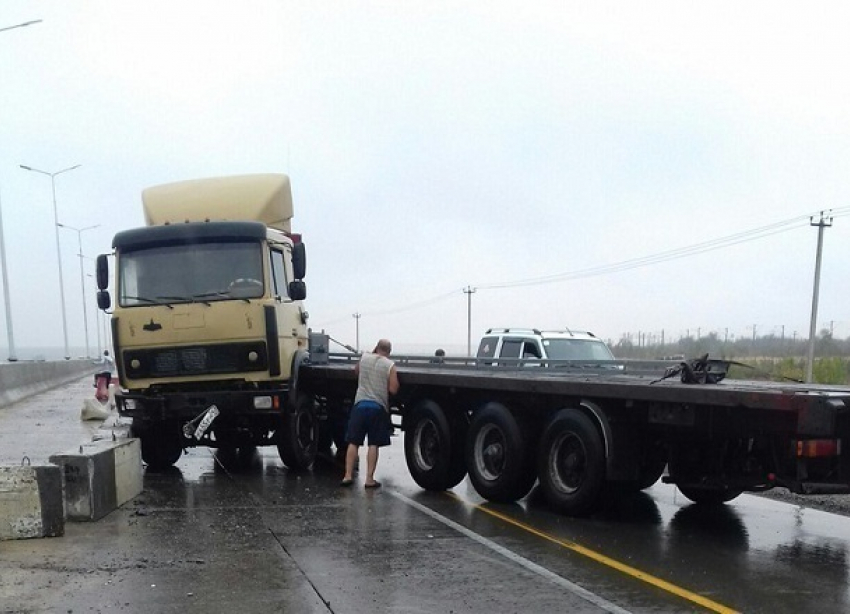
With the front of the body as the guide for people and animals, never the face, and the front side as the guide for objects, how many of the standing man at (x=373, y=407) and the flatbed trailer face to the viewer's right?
0

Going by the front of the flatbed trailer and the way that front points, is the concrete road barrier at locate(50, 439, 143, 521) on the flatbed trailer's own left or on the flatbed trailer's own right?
on the flatbed trailer's own left

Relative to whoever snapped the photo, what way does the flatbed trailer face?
facing away from the viewer and to the left of the viewer

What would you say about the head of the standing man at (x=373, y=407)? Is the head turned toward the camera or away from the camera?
away from the camera

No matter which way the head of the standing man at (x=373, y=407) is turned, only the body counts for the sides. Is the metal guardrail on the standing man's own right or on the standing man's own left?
on the standing man's own right

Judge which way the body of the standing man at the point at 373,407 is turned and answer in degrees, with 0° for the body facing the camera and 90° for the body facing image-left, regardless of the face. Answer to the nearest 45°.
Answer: approximately 180°
